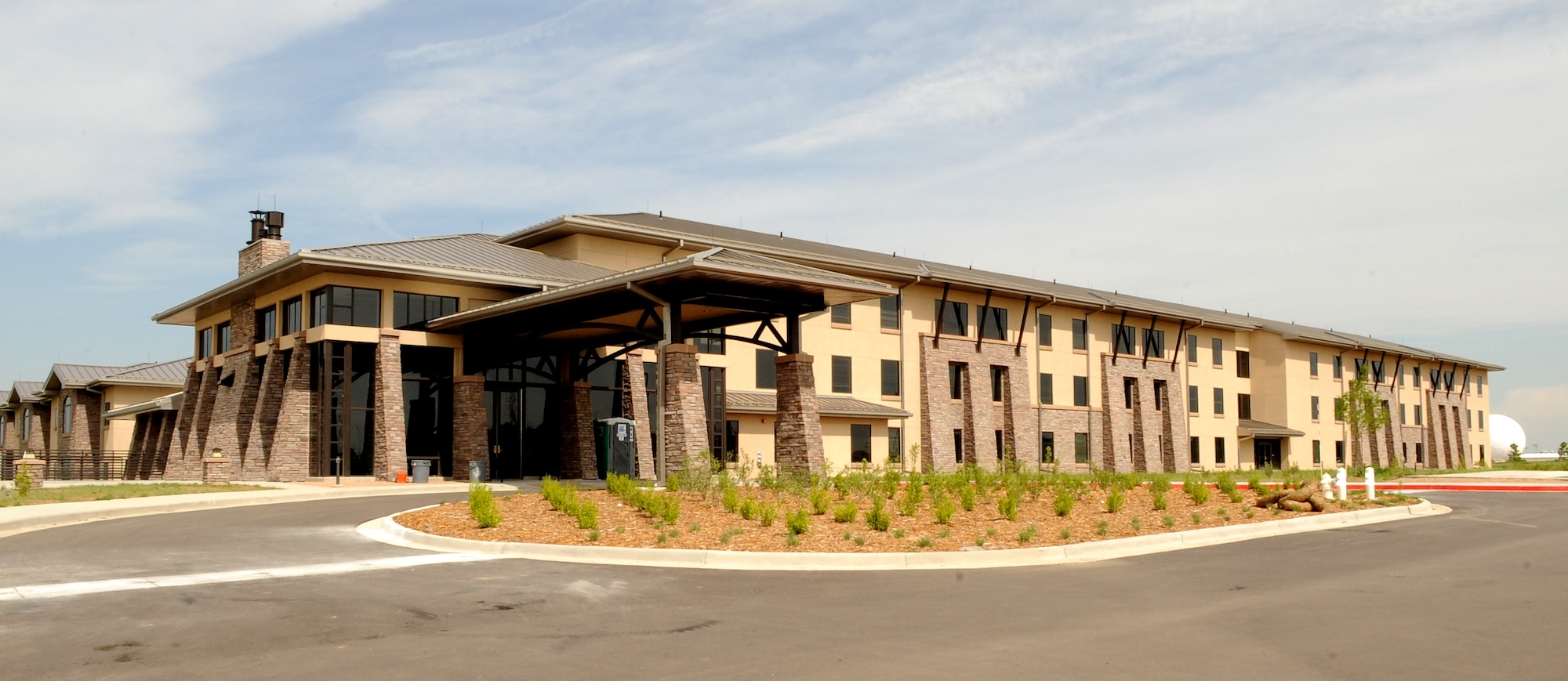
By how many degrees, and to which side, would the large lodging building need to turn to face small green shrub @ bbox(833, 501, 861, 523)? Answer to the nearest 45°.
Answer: approximately 45° to its right

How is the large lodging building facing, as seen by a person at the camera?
facing the viewer and to the right of the viewer

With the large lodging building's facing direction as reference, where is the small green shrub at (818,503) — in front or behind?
in front

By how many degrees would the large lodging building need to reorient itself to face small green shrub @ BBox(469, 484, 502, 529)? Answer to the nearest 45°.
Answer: approximately 45° to its right

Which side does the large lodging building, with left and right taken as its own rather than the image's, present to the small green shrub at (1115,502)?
front

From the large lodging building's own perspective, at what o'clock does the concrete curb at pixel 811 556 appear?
The concrete curb is roughly at 1 o'clock from the large lodging building.

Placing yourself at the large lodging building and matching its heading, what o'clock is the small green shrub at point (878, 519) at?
The small green shrub is roughly at 1 o'clock from the large lodging building.
